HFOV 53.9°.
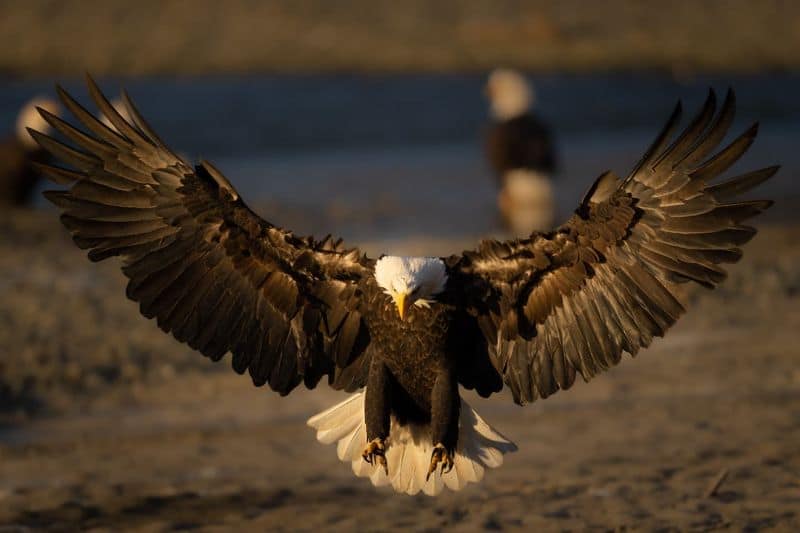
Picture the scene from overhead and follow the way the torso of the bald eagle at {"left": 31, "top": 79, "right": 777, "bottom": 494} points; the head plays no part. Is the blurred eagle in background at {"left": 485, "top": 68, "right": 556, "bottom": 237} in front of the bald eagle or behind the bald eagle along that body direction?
behind

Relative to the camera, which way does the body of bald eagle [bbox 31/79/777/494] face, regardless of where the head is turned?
toward the camera
